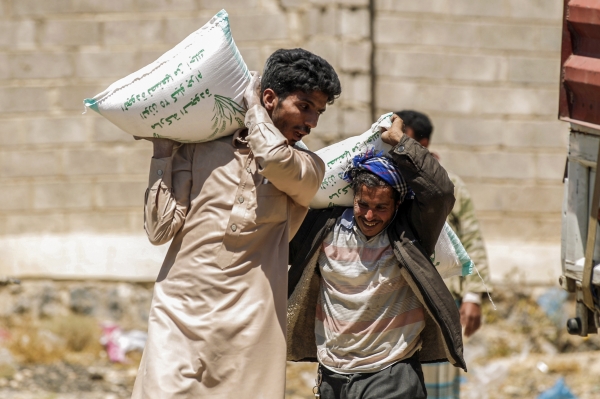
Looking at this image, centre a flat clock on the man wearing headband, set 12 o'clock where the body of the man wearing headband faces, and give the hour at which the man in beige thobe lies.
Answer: The man in beige thobe is roughly at 2 o'clock from the man wearing headband.

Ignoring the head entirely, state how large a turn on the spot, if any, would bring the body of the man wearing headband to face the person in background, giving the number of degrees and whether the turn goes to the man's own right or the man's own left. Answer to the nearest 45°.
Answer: approximately 180°

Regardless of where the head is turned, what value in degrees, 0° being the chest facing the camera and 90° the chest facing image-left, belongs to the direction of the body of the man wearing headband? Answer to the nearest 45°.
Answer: approximately 0°

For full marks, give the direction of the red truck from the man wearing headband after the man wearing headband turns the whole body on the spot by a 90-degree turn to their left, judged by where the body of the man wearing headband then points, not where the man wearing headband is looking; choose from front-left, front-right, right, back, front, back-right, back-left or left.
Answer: front-left
